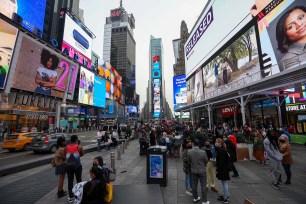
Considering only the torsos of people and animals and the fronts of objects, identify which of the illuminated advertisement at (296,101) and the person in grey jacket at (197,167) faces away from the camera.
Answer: the person in grey jacket

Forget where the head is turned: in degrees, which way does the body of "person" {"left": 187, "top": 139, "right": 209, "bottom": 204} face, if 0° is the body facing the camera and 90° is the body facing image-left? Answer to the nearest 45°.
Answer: approximately 180°

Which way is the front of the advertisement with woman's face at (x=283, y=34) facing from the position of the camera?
facing the viewer and to the left of the viewer

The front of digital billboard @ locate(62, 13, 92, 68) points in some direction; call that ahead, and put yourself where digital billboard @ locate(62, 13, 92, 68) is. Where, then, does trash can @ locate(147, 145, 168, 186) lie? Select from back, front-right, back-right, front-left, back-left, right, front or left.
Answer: front-right

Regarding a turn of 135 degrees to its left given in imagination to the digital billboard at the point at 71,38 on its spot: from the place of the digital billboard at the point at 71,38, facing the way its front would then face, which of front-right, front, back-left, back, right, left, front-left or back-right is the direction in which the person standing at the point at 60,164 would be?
back

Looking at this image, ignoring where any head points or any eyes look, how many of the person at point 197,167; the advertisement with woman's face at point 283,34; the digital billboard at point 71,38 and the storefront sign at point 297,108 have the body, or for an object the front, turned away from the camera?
1

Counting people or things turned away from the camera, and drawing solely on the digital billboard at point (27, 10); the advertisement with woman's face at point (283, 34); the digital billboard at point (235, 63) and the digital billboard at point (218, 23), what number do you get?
0

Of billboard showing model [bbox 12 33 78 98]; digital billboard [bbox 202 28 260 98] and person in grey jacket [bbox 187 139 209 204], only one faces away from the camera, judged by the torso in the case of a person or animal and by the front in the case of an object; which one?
the person in grey jacket

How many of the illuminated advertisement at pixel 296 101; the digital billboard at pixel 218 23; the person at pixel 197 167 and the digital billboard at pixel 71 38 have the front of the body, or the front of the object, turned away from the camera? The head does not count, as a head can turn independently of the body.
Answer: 1

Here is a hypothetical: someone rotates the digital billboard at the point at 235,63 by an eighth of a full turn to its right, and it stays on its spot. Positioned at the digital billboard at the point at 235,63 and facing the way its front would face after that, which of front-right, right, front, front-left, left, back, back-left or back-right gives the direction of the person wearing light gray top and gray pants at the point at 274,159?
left

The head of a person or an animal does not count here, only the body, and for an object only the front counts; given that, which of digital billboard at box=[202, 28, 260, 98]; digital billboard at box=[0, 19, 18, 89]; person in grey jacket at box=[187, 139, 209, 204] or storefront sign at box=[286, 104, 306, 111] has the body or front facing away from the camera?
the person in grey jacket

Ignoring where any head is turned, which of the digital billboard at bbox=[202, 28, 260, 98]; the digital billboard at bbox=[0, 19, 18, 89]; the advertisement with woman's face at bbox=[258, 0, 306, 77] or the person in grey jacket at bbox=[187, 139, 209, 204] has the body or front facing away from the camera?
the person in grey jacket

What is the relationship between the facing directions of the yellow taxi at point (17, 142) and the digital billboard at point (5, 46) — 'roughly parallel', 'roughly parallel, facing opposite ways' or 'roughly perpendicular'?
roughly perpendicular

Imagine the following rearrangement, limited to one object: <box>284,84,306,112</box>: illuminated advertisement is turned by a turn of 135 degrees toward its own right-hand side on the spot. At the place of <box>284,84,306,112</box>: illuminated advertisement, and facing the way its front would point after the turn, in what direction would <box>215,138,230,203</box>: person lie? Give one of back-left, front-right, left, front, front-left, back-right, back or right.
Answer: back

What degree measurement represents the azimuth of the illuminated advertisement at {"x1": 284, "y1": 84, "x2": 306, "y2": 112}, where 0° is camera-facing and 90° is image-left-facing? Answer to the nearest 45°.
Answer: approximately 45°

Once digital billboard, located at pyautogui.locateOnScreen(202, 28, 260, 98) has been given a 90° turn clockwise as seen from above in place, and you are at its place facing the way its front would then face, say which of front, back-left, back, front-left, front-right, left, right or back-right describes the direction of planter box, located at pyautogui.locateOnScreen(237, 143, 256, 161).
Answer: back-left

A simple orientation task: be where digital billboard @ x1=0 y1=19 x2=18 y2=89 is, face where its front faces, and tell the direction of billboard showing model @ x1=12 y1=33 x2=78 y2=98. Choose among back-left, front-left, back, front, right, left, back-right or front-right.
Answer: left

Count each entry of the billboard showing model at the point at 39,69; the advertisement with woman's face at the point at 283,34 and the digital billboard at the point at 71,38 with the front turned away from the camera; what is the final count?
0
